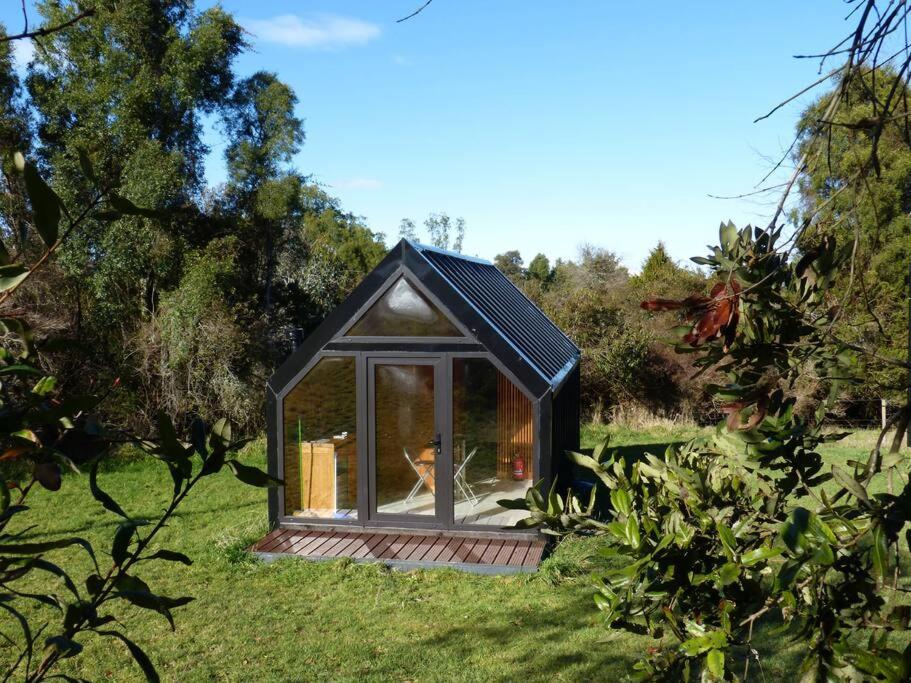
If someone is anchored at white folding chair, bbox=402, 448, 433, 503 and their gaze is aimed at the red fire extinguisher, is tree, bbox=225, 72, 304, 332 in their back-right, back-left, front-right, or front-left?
front-left

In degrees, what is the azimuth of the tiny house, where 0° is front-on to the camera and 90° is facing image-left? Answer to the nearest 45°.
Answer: approximately 0°

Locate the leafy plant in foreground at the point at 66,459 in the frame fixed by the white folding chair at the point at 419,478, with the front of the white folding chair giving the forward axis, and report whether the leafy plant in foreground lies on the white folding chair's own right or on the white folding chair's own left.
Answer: on the white folding chair's own right

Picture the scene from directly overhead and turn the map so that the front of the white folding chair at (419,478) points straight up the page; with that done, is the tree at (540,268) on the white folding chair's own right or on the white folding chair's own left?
on the white folding chair's own left

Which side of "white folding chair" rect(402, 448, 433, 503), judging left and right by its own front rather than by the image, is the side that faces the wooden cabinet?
back

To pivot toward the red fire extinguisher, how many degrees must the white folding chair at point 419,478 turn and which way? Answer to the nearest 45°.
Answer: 0° — it already faces it

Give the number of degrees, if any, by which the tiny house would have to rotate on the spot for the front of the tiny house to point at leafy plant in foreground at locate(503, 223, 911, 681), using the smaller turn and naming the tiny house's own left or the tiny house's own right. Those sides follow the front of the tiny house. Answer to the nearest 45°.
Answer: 0° — it already faces it

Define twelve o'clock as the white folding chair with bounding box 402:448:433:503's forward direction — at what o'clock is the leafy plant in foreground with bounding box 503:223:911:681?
The leafy plant in foreground is roughly at 3 o'clock from the white folding chair.

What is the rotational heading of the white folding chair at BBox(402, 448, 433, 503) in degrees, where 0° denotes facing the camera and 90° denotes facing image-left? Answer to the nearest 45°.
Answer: approximately 270°

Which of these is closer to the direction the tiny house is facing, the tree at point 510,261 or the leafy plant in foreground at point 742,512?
the leafy plant in foreground

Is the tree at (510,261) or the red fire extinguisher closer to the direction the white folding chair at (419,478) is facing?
the red fire extinguisher

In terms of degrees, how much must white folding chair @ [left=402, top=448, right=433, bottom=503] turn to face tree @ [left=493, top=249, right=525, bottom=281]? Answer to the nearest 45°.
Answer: approximately 90° to its left
